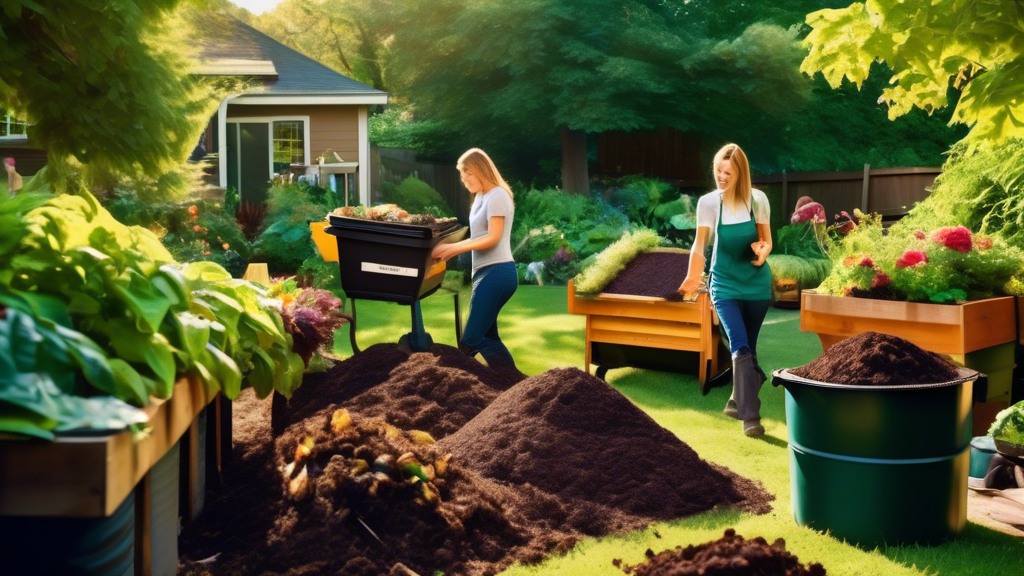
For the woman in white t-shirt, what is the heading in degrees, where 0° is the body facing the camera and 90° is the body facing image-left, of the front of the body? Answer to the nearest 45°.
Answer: approximately 90°

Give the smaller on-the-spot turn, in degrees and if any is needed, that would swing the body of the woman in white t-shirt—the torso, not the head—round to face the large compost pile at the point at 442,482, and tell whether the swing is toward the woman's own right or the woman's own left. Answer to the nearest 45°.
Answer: approximately 90° to the woman's own left

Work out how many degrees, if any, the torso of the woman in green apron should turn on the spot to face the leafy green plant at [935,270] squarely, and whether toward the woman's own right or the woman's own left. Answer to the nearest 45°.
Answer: approximately 90° to the woman's own left

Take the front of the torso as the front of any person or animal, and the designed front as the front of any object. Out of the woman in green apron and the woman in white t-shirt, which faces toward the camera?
the woman in green apron

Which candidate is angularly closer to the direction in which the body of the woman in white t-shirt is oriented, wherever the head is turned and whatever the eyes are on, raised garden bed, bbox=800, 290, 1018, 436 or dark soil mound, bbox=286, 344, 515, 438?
the dark soil mound

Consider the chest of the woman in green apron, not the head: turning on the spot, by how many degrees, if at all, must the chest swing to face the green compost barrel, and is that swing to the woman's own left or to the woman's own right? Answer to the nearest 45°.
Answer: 0° — they already face it

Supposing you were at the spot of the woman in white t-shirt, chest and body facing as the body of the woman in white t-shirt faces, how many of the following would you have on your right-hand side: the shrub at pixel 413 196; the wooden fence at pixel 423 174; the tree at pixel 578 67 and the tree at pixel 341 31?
4

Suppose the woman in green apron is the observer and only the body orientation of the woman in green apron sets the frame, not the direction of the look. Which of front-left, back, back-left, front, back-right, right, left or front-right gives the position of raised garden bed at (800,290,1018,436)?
left

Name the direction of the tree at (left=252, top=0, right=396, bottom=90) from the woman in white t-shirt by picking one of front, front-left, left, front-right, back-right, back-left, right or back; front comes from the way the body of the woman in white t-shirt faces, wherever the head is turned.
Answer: right

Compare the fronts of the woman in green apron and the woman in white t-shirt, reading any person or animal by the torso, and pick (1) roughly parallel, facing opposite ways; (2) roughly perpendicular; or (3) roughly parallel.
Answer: roughly perpendicular

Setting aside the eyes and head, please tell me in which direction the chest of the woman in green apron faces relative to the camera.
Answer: toward the camera

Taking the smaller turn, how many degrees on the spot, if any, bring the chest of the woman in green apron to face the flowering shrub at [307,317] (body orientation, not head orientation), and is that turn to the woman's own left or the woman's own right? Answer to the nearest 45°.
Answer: approximately 45° to the woman's own right

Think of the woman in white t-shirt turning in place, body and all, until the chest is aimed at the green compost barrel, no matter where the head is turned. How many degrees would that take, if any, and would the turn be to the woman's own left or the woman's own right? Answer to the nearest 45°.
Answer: approximately 135° to the woman's own left

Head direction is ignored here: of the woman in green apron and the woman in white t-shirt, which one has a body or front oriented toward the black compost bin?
the woman in white t-shirt

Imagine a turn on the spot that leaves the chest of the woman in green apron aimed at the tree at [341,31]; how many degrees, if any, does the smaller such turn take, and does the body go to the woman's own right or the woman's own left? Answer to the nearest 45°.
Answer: approximately 135° to the woman's own right

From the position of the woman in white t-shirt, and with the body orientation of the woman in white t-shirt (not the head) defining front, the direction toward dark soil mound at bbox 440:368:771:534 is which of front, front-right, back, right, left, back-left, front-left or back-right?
left

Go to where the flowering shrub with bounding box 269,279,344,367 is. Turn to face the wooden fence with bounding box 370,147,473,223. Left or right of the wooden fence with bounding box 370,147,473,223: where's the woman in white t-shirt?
right

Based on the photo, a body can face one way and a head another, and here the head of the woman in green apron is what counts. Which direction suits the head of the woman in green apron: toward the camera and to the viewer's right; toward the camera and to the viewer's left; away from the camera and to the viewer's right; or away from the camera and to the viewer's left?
toward the camera and to the viewer's left
